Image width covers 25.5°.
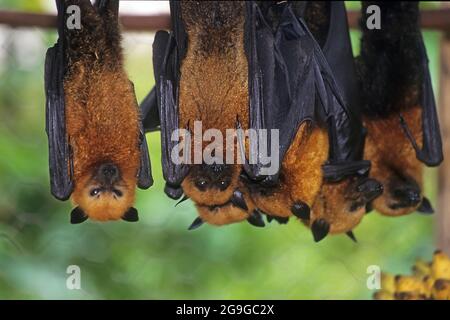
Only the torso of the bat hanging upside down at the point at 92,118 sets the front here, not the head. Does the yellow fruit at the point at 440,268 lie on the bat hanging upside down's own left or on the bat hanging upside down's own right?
on the bat hanging upside down's own left

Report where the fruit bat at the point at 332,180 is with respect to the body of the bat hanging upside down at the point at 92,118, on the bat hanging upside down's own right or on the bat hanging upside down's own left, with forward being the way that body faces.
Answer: on the bat hanging upside down's own left

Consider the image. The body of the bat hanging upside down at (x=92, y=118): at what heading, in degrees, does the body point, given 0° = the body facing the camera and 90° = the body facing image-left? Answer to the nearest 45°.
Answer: approximately 0°
